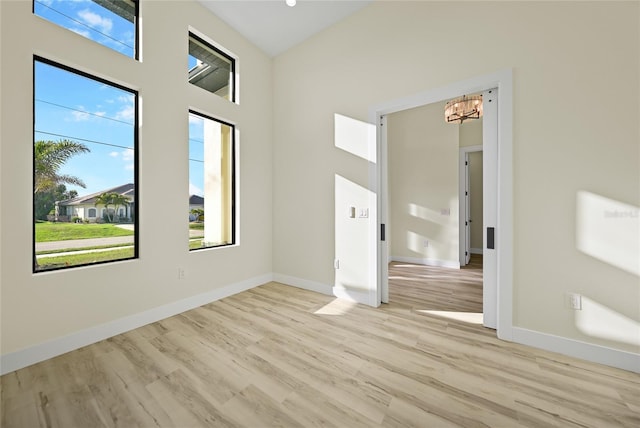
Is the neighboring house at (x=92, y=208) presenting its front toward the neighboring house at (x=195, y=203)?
no

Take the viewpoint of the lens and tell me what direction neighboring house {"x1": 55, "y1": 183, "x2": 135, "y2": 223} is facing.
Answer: facing the viewer

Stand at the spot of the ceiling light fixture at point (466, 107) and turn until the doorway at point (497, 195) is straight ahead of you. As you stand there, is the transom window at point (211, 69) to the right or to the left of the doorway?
right

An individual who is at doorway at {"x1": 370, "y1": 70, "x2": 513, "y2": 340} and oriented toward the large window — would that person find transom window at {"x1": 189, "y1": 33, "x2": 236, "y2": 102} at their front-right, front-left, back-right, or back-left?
front-right

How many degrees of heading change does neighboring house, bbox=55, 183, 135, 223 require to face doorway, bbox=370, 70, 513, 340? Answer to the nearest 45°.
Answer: approximately 45° to its left

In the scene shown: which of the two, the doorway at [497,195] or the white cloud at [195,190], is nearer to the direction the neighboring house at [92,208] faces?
the doorway

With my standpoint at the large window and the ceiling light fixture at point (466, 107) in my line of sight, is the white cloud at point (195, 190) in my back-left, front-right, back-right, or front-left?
front-left

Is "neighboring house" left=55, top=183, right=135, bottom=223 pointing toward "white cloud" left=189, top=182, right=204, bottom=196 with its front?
no

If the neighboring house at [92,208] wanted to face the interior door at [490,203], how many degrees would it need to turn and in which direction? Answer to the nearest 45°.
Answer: approximately 45° to its left

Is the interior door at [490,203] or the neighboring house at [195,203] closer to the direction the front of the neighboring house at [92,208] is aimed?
the interior door
